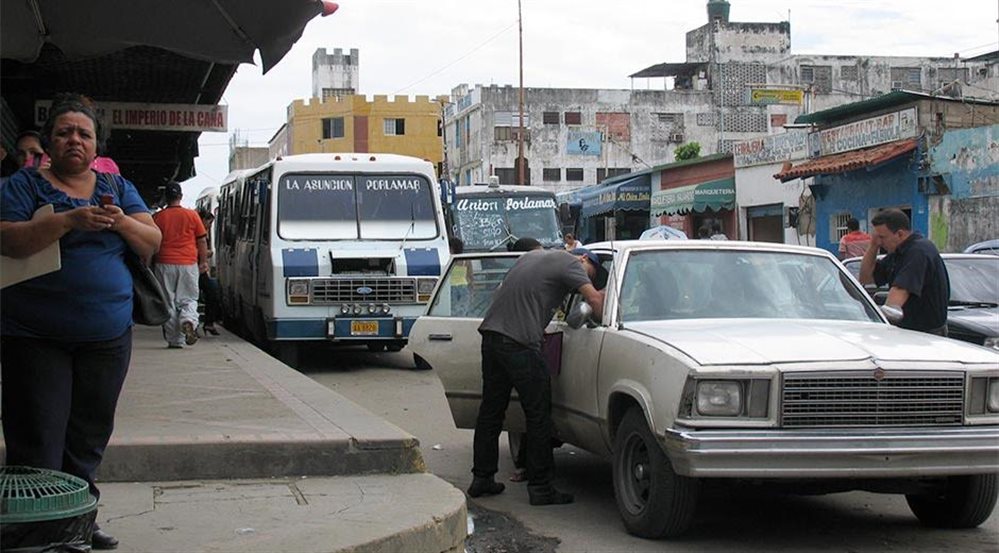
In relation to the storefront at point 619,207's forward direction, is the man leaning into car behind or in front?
in front

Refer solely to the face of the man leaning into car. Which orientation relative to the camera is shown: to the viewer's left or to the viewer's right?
to the viewer's right

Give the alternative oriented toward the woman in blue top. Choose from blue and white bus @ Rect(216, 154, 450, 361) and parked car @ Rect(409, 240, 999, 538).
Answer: the blue and white bus

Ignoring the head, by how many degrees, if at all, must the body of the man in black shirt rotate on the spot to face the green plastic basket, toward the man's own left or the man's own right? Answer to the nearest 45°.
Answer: approximately 45° to the man's own left

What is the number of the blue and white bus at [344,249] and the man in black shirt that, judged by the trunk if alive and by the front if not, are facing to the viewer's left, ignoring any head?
1

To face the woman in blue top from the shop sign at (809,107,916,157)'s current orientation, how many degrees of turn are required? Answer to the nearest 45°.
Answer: approximately 45° to its left

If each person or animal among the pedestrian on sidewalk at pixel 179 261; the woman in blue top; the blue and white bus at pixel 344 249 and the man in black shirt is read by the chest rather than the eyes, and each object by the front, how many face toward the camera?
2

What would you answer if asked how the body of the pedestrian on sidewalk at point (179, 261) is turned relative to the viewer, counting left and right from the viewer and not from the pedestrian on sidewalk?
facing away from the viewer

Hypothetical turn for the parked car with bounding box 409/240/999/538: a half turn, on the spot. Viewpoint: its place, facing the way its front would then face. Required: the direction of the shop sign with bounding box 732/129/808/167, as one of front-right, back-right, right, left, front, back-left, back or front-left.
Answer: front-right

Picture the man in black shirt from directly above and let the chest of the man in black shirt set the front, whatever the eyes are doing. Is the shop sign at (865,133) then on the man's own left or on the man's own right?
on the man's own right

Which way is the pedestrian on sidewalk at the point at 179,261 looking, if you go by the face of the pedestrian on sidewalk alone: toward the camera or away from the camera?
away from the camera

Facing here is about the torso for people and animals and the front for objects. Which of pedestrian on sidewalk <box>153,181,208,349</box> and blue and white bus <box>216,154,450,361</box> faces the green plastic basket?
the blue and white bus

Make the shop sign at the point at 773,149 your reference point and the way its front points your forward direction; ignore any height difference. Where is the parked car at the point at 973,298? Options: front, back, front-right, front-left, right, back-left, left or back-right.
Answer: front-left

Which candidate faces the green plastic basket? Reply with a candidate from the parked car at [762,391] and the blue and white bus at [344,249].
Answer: the blue and white bus

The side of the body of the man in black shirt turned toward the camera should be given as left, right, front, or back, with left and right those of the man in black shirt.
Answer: left
